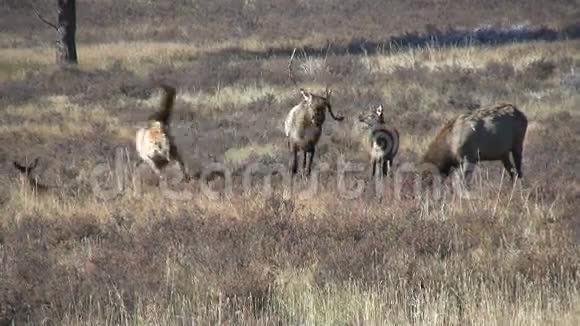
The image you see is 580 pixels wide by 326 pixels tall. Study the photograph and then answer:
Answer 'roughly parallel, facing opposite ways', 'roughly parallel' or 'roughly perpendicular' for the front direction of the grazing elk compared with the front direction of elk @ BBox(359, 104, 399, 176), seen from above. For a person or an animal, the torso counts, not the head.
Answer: roughly perpendicular

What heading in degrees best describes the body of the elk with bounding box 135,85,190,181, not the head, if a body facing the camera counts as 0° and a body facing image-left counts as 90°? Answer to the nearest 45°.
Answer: approximately 225°

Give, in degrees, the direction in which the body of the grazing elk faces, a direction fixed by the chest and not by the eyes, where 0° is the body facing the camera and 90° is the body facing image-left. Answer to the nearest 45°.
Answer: approximately 90°

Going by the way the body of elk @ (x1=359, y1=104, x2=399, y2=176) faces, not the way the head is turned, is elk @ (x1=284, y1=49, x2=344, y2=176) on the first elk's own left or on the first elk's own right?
on the first elk's own right

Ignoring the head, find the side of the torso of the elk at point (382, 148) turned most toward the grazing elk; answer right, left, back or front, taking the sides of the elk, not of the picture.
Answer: right

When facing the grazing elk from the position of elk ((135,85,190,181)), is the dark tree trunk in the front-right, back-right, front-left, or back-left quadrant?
back-left
